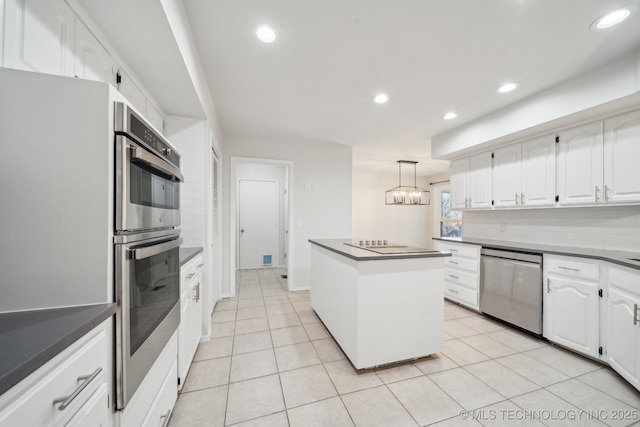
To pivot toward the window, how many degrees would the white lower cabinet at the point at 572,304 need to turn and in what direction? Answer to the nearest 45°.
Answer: approximately 90° to its right

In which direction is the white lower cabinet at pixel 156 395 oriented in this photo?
to the viewer's right

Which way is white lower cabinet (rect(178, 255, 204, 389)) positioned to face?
to the viewer's right

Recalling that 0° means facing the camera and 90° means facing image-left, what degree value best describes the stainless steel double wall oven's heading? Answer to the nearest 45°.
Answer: approximately 270°

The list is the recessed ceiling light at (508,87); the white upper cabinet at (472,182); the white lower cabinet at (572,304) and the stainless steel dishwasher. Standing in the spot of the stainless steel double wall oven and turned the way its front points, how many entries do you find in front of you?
4

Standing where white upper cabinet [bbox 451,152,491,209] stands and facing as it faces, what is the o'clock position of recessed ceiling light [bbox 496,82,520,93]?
The recessed ceiling light is roughly at 10 o'clock from the white upper cabinet.

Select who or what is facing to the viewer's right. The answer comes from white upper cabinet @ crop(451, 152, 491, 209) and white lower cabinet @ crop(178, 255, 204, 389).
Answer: the white lower cabinet

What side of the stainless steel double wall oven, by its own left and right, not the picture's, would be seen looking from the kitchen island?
front

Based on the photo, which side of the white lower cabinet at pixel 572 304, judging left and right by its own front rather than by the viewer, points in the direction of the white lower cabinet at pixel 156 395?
front
